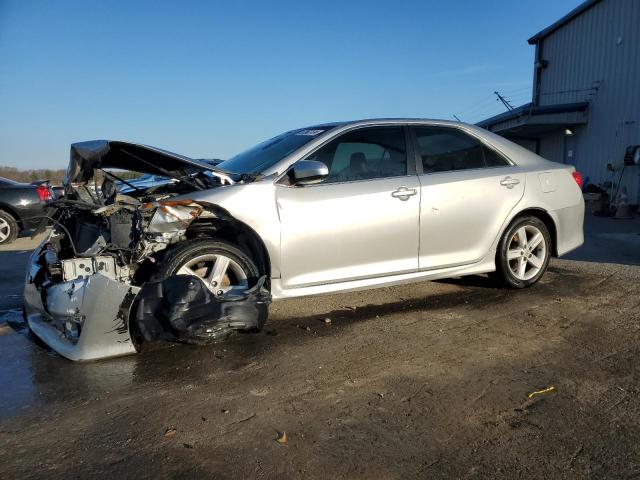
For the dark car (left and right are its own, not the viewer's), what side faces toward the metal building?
back

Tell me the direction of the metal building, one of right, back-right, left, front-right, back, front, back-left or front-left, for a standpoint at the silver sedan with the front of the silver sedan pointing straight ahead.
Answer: back

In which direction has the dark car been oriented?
to the viewer's left

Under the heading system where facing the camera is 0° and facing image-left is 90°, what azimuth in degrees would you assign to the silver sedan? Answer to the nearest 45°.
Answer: approximately 45°
